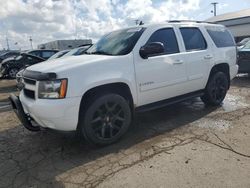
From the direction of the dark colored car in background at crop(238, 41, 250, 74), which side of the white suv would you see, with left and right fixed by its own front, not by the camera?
back

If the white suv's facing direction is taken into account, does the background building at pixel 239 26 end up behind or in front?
behind

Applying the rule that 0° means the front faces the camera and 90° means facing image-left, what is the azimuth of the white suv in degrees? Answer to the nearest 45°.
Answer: approximately 45°
